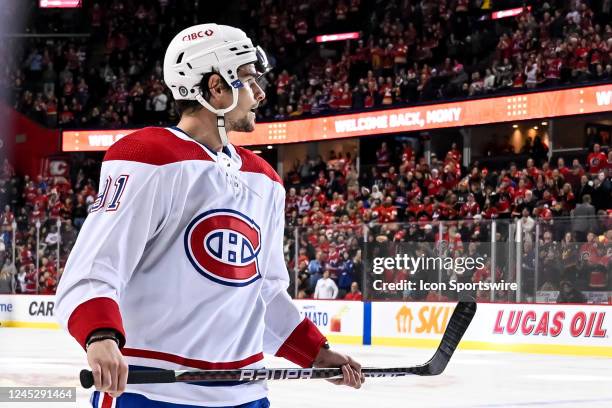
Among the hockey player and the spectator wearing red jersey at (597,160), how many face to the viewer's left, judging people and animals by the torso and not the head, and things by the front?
0

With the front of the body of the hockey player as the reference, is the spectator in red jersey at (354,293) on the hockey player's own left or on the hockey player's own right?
on the hockey player's own left

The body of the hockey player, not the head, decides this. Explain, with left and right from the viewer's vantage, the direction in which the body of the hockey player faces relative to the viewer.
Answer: facing the viewer and to the right of the viewer

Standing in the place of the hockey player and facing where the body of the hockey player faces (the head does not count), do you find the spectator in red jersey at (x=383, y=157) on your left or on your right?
on your left

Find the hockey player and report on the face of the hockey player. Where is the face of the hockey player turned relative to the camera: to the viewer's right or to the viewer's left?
to the viewer's right

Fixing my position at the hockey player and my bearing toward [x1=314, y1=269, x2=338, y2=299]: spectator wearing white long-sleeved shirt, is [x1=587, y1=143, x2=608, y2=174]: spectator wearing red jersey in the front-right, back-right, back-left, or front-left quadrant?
front-right

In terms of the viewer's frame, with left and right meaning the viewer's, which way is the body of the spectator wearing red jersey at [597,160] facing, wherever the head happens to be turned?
facing the viewer

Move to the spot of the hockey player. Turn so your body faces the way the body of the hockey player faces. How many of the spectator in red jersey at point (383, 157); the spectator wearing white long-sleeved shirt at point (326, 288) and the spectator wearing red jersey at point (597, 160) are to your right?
0

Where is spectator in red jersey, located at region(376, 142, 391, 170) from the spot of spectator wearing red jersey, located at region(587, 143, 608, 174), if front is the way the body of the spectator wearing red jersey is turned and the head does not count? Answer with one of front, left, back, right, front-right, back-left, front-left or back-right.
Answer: back-right

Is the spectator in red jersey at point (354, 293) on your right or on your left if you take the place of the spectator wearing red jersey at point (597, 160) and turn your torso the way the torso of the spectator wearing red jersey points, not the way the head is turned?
on your right

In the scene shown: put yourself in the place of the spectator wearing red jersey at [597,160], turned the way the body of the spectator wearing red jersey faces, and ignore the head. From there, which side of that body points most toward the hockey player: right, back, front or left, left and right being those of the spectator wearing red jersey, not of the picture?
front

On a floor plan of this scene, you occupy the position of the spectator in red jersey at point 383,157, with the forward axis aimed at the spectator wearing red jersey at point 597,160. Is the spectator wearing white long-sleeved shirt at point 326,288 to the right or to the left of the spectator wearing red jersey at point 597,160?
right

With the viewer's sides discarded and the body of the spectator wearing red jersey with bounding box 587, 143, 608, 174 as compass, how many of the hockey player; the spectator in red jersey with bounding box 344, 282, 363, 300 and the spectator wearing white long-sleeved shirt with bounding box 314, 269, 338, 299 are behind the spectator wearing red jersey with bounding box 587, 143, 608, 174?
0

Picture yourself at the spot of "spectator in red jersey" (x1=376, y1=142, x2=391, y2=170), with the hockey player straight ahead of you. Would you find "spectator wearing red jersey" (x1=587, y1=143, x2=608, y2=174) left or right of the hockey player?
left
